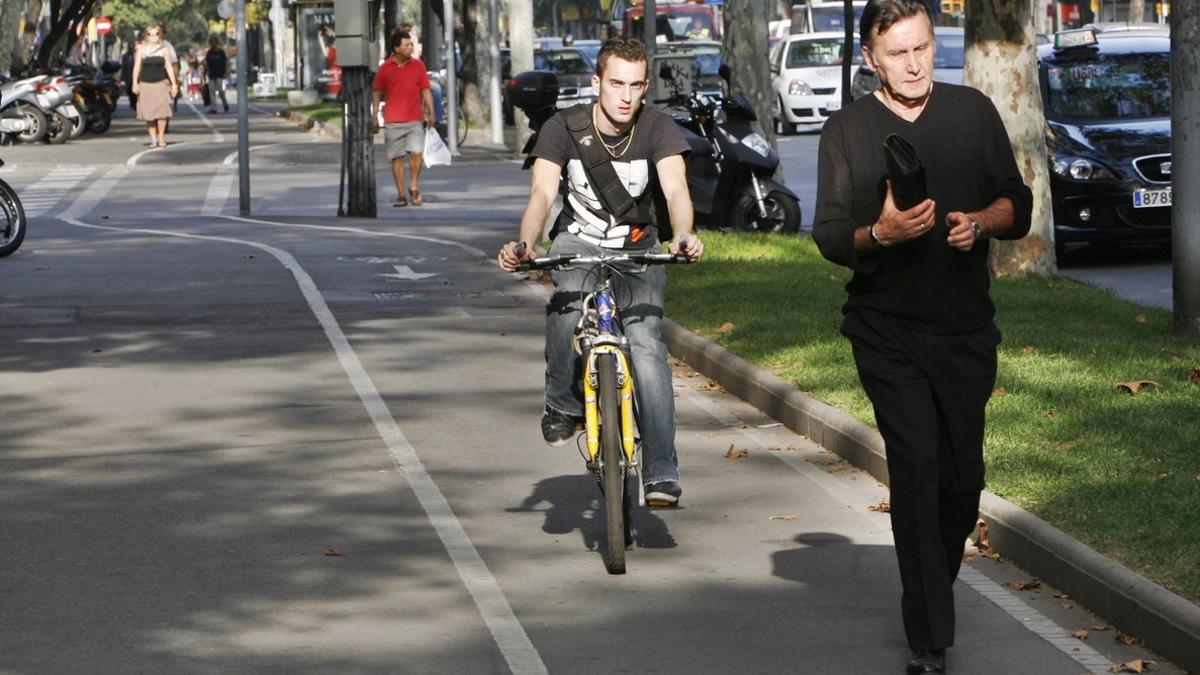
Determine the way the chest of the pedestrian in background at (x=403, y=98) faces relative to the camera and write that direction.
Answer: toward the camera

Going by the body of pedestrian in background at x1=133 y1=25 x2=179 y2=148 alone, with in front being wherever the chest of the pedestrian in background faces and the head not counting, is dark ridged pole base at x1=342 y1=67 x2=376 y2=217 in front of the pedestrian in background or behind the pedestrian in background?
in front

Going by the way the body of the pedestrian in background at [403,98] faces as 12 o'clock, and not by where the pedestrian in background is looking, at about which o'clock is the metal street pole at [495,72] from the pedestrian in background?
The metal street pole is roughly at 6 o'clock from the pedestrian in background.

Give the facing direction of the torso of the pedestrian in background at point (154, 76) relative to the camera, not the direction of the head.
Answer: toward the camera

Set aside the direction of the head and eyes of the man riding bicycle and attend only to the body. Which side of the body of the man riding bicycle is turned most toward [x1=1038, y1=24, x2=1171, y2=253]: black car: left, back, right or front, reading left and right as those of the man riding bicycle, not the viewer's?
back

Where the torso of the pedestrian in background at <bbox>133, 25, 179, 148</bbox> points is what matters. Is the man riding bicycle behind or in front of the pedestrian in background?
in front

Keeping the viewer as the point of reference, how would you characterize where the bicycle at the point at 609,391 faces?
facing the viewer

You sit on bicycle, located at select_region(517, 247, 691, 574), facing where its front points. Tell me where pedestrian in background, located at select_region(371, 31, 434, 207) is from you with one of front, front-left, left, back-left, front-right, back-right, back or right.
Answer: back

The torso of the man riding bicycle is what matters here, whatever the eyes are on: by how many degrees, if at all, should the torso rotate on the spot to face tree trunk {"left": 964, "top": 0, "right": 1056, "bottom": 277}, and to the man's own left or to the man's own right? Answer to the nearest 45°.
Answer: approximately 180°

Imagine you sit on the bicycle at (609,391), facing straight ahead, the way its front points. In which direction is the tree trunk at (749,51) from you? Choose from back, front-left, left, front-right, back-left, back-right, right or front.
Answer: back

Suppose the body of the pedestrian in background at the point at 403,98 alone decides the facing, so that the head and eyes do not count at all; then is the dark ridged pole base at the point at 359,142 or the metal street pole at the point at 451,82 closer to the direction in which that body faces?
the dark ridged pole base

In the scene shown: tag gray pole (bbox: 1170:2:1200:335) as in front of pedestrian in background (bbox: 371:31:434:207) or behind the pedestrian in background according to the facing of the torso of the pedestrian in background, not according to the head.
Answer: in front
